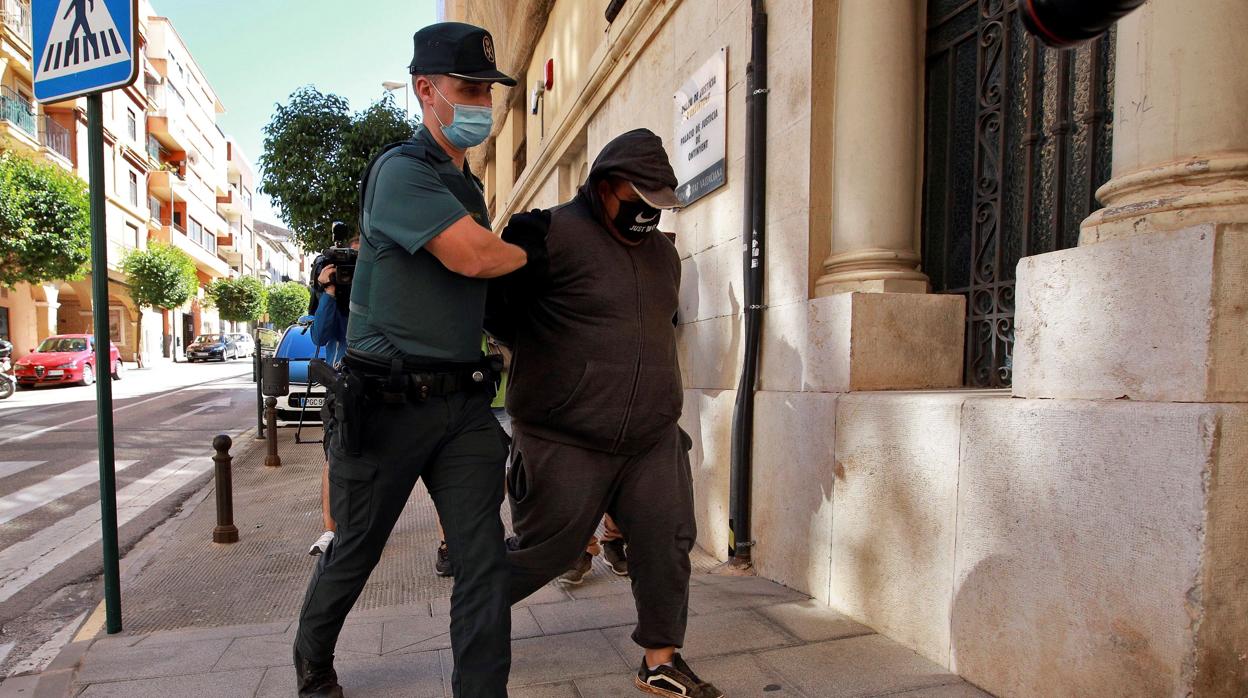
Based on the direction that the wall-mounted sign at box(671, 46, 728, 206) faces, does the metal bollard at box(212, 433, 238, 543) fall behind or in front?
in front

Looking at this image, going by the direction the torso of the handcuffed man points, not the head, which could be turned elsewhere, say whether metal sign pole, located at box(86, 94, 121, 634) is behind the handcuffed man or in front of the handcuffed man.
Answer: behind

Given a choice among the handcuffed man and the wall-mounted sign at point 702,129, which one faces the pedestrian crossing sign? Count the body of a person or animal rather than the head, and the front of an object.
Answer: the wall-mounted sign

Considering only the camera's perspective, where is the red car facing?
facing the viewer and to the left of the viewer

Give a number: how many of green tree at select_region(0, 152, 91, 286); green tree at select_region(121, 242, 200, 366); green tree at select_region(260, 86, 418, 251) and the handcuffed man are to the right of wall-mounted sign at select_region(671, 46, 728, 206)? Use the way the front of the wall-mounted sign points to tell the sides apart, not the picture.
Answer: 3

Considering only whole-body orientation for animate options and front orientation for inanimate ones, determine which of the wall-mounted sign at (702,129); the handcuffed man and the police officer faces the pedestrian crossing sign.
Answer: the wall-mounted sign

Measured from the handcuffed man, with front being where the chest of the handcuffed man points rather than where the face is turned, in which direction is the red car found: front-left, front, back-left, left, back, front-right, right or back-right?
back

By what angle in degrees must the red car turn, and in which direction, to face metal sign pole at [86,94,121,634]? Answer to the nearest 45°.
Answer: approximately 45° to its left

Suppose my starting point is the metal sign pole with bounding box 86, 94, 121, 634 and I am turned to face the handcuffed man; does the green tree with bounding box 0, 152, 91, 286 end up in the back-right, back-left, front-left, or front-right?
back-left

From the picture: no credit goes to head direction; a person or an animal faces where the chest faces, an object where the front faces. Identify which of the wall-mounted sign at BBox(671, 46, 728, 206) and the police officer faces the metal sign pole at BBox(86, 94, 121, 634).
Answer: the wall-mounted sign

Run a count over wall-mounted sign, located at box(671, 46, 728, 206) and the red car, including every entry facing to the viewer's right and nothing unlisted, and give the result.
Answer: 0

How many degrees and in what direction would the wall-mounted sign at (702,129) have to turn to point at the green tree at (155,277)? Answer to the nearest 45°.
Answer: approximately 90° to its right

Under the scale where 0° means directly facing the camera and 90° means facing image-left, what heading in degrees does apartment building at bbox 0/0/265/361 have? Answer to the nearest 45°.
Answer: approximately 315°

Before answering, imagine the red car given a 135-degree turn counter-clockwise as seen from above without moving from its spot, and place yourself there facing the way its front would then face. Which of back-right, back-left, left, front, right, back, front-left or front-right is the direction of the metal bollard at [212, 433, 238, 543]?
right

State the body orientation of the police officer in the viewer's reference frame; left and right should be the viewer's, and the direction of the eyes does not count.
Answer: facing the viewer and to the right of the viewer

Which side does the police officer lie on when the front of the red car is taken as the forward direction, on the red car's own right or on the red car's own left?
on the red car's own left

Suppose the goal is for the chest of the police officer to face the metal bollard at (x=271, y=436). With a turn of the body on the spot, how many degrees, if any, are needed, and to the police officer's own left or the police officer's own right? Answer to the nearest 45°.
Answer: approximately 135° to the police officer's own left

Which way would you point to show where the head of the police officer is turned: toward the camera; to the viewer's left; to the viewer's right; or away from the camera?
to the viewer's right

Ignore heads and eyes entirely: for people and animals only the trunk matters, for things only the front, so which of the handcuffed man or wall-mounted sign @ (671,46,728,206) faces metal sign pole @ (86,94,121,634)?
the wall-mounted sign

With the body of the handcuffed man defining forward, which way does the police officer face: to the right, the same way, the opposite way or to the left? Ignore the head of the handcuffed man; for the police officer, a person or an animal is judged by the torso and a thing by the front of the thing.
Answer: the same way

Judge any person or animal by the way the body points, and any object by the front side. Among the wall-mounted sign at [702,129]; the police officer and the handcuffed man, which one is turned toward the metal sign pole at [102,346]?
the wall-mounted sign
